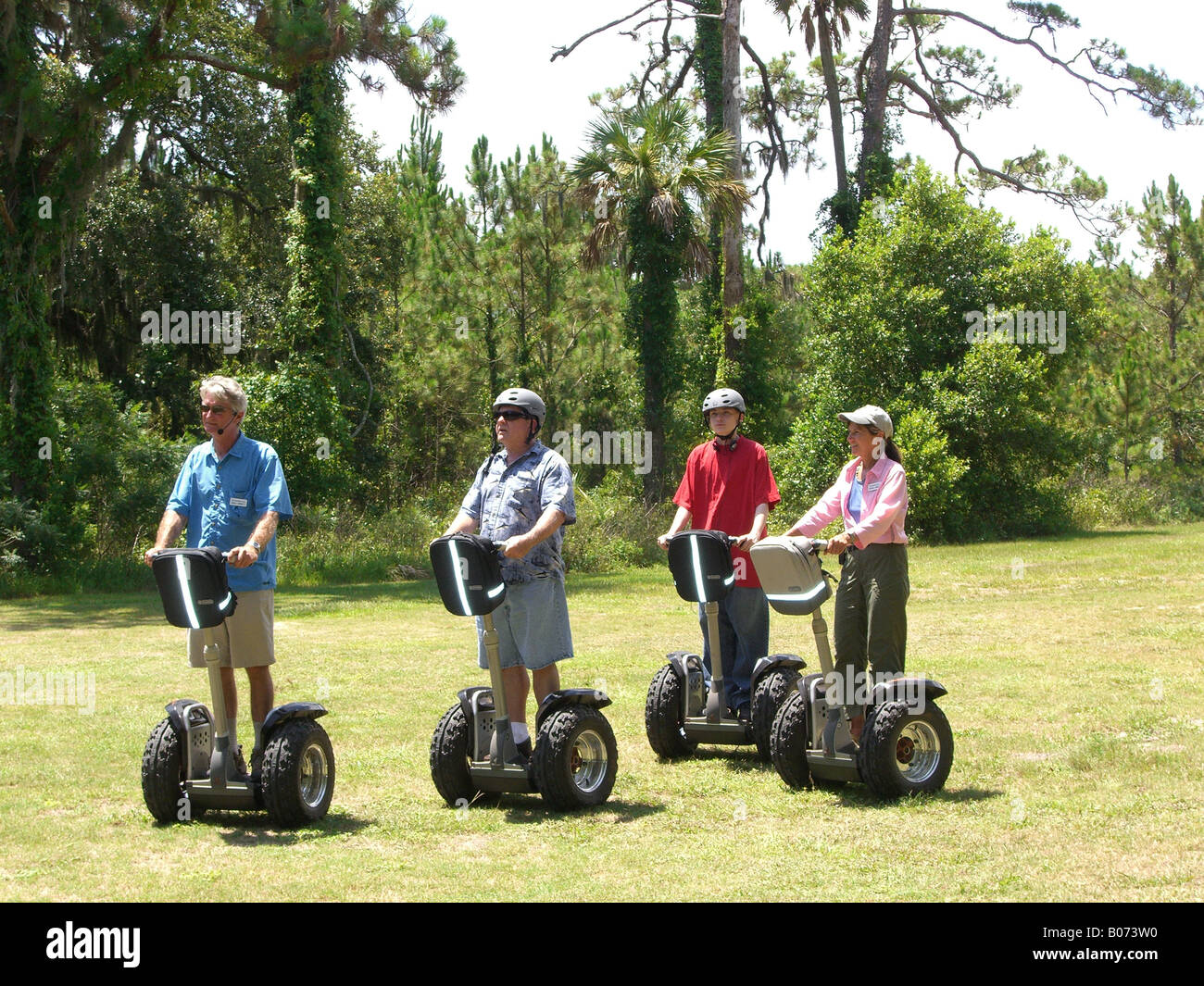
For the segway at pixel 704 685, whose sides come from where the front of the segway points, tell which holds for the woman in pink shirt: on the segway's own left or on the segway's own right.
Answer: on the segway's own left

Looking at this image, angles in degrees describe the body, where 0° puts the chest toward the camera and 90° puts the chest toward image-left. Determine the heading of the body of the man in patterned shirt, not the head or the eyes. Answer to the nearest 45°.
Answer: approximately 45°

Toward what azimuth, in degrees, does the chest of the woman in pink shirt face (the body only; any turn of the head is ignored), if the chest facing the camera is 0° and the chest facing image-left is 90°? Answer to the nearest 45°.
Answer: approximately 45°

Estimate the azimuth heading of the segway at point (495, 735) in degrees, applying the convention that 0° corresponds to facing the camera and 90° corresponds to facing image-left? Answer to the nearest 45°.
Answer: approximately 45°

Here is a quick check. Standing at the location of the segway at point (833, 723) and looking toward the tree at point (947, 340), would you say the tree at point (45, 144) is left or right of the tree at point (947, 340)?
left

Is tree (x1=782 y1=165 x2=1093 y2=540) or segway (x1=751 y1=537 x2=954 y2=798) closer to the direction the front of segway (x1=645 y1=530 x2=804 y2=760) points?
the segway

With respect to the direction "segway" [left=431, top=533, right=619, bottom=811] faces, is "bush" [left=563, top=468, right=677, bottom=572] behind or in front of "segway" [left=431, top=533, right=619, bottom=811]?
behind
